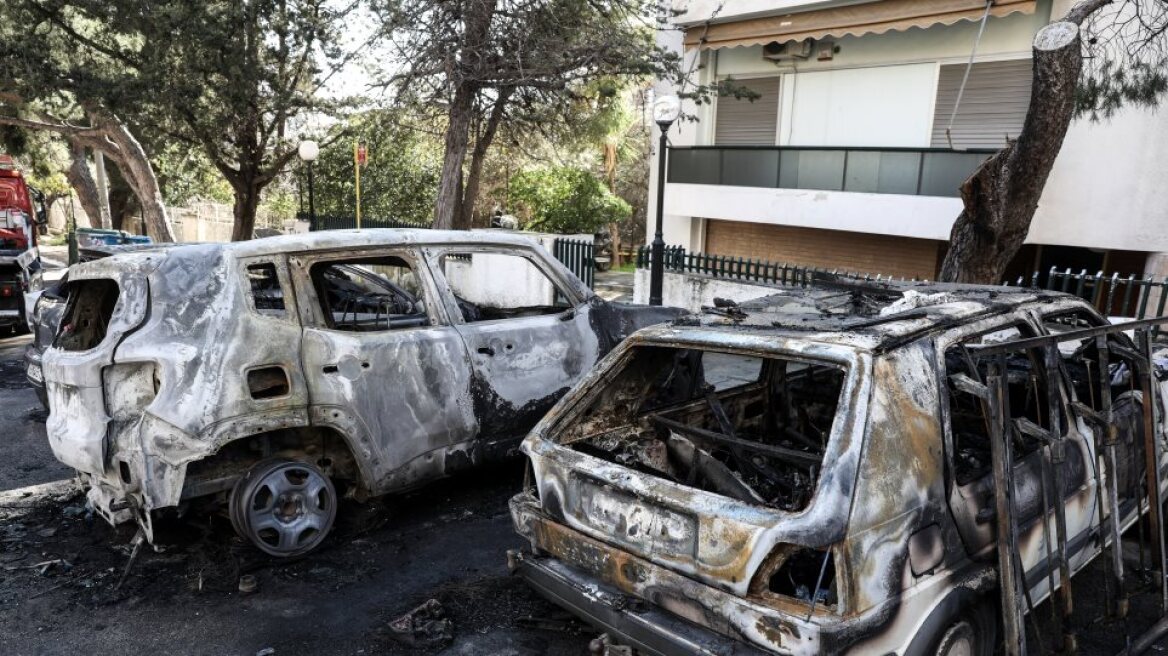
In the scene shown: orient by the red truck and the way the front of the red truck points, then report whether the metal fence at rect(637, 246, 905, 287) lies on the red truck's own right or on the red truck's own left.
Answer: on the red truck's own left

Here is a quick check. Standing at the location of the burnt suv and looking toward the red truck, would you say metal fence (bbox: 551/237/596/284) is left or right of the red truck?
right

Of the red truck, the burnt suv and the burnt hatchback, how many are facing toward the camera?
1

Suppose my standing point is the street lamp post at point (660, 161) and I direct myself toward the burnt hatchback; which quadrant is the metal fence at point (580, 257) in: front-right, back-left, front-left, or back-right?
back-right

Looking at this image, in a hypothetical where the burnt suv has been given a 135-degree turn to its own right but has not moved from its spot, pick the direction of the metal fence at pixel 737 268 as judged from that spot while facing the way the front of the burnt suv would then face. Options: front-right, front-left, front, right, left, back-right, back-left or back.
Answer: back-left

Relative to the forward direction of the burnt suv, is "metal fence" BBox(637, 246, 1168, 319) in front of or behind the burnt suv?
in front

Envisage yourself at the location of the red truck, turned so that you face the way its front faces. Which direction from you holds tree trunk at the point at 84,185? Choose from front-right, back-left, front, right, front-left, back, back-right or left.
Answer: front

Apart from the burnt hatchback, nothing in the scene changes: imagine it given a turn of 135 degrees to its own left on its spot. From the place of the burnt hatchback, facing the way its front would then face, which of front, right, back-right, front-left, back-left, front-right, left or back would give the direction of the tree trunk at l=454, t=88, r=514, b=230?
front-right

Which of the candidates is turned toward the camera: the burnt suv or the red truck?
the red truck

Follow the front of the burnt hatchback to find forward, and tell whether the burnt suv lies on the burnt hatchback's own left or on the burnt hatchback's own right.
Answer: on the burnt hatchback's own left

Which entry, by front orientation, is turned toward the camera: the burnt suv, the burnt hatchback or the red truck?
the red truck

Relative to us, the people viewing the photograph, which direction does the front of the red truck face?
facing the viewer

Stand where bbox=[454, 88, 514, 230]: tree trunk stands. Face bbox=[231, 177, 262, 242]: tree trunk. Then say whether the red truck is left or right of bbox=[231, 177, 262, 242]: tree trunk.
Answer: left

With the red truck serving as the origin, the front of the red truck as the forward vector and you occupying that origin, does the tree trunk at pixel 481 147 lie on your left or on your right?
on your left
